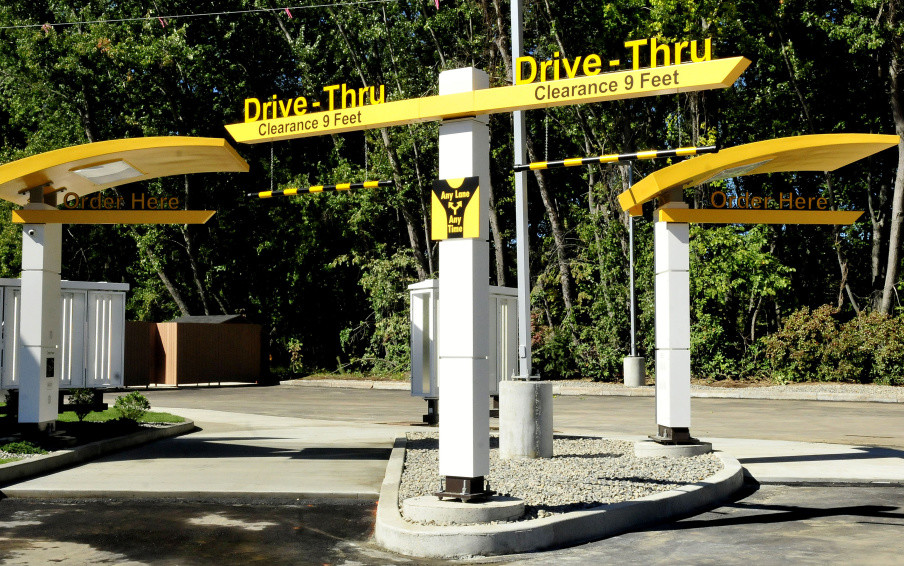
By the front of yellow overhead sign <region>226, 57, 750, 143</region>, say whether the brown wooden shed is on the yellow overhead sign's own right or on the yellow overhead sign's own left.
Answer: on the yellow overhead sign's own right

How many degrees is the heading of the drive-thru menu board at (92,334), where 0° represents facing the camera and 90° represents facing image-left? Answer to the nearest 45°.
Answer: approximately 0°

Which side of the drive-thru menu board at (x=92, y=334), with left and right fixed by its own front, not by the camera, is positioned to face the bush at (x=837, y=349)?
left

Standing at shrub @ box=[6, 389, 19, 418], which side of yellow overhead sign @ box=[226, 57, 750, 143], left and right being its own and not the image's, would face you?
right

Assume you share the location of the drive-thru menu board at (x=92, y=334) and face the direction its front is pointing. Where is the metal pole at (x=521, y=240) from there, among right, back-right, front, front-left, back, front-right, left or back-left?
front-left

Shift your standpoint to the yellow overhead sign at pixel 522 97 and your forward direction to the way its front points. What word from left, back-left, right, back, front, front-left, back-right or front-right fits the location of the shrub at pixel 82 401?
right

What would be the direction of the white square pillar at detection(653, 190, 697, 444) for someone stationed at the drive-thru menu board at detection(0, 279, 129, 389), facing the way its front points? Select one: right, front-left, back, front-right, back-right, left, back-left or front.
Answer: front-left

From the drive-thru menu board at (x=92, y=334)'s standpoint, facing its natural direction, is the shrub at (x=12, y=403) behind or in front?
in front

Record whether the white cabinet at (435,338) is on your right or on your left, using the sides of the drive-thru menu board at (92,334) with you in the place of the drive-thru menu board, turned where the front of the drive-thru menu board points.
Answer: on your left

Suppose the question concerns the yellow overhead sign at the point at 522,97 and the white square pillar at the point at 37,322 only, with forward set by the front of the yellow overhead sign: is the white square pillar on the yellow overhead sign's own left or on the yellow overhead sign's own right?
on the yellow overhead sign's own right

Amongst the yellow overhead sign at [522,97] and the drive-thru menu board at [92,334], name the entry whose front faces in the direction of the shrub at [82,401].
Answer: the drive-thru menu board

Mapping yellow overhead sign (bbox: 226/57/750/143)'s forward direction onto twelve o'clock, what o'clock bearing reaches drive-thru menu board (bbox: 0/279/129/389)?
The drive-thru menu board is roughly at 3 o'clock from the yellow overhead sign.
